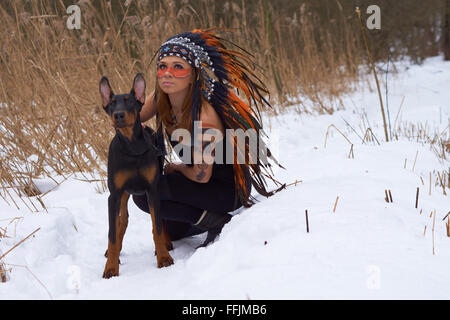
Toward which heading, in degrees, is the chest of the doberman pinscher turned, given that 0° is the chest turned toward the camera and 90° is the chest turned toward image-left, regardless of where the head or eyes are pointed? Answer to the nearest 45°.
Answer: approximately 0°

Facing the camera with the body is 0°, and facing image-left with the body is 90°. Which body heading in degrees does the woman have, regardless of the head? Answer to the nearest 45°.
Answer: approximately 45°
